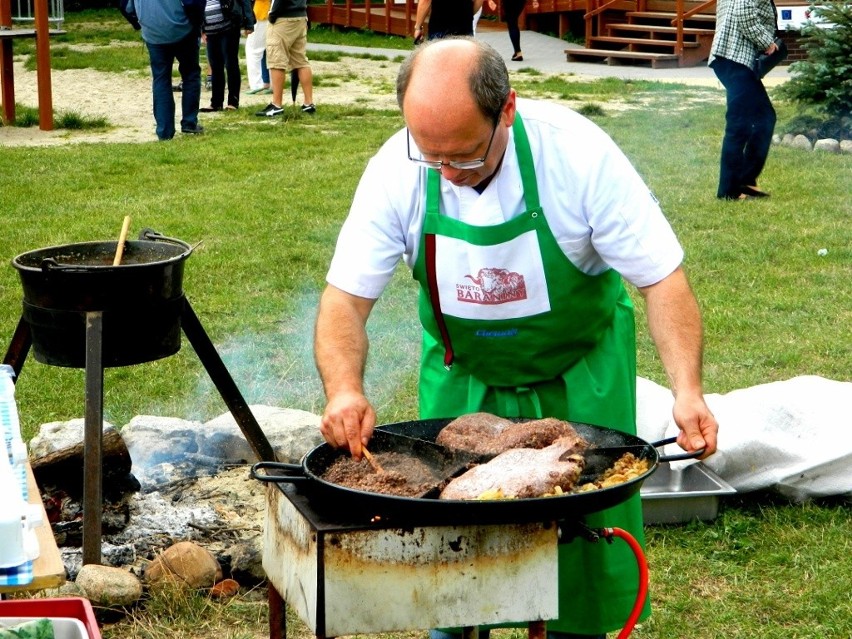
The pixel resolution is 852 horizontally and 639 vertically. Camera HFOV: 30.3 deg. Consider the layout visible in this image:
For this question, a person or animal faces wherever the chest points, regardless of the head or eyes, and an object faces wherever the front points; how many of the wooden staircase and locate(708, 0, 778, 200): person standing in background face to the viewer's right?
1

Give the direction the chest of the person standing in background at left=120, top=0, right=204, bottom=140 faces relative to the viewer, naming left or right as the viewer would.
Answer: facing away from the viewer and to the right of the viewer

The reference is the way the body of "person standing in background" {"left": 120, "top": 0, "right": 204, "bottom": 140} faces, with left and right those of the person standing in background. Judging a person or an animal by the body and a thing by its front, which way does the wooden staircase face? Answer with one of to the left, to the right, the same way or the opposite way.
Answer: the opposite way

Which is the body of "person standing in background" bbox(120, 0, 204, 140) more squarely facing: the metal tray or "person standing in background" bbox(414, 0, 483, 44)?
the person standing in background

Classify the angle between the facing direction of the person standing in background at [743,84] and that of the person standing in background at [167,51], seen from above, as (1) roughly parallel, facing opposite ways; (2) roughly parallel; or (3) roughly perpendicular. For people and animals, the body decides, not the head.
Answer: roughly perpendicular

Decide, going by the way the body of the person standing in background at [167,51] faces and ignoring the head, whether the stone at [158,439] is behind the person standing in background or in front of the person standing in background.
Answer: behind

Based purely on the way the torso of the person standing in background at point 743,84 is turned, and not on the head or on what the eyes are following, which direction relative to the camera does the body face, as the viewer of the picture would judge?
to the viewer's right

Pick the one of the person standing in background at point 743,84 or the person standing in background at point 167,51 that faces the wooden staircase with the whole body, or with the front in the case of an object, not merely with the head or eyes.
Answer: the person standing in background at point 167,51

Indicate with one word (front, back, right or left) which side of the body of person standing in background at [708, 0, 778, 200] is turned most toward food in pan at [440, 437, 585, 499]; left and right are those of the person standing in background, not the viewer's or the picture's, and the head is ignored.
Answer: right

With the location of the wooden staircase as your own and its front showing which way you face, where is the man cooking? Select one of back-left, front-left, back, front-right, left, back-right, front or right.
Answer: front-left
